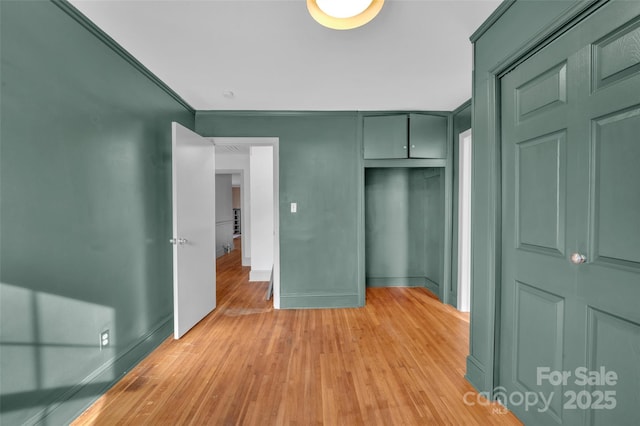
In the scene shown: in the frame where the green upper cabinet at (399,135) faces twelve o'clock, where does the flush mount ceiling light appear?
The flush mount ceiling light is roughly at 12 o'clock from the green upper cabinet.

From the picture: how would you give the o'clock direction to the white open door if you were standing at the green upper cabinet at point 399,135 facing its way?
The white open door is roughly at 2 o'clock from the green upper cabinet.

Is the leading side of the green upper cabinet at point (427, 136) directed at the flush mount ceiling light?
yes

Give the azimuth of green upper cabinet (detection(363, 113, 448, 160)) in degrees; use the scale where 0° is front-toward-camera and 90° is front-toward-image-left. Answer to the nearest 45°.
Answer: approximately 0°
